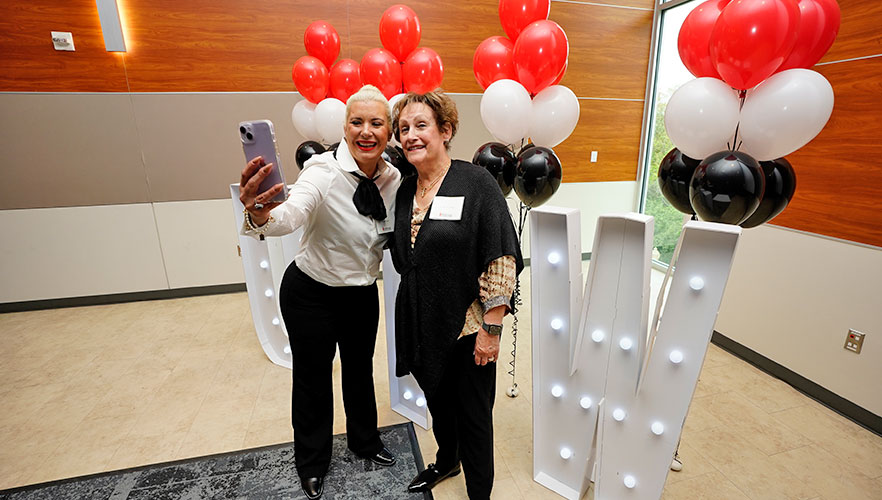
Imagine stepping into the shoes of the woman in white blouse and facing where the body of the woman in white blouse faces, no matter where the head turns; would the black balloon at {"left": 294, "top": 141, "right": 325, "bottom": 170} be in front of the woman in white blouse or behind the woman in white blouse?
behind

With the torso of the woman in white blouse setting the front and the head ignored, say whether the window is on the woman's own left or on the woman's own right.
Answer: on the woman's own left

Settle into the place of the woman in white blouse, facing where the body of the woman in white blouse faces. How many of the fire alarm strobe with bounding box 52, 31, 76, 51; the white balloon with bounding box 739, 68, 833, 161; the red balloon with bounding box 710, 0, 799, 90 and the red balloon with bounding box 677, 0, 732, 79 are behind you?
1

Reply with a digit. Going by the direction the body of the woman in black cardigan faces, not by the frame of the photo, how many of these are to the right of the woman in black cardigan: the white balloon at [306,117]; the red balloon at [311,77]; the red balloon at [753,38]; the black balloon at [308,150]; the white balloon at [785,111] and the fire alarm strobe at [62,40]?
4

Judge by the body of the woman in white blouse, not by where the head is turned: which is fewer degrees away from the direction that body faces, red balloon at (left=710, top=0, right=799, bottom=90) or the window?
the red balloon

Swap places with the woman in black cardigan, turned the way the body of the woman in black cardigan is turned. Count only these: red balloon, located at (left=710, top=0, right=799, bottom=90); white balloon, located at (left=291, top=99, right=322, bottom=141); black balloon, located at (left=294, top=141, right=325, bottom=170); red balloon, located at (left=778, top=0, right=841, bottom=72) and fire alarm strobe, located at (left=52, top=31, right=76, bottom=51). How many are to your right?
3

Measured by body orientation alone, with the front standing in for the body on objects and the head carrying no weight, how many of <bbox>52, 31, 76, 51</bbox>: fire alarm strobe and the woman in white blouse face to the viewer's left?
0

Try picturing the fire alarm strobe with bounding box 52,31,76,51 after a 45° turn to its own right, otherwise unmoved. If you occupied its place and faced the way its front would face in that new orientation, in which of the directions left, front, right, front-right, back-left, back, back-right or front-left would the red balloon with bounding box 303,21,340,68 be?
left

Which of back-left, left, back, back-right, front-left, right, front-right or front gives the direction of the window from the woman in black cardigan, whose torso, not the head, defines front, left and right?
back

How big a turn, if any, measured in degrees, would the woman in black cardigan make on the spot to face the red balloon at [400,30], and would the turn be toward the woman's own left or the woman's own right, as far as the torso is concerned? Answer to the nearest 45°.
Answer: approximately 135° to the woman's own right

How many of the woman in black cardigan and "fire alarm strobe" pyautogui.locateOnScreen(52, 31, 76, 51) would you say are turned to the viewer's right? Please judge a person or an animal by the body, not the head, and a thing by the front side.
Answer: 0

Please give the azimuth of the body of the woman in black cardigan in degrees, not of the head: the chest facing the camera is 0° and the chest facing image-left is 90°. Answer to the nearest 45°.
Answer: approximately 45°

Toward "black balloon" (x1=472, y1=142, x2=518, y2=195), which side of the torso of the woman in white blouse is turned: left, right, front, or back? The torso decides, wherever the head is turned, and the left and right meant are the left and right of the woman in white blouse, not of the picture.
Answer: left

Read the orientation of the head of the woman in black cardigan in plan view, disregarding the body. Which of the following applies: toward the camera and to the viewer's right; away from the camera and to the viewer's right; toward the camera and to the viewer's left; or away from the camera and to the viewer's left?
toward the camera and to the viewer's left

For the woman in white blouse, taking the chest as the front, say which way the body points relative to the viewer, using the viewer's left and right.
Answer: facing the viewer and to the right of the viewer
